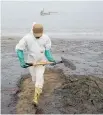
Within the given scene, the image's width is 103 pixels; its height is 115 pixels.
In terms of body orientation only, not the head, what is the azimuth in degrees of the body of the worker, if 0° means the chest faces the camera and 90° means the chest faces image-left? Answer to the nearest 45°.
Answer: approximately 0°
